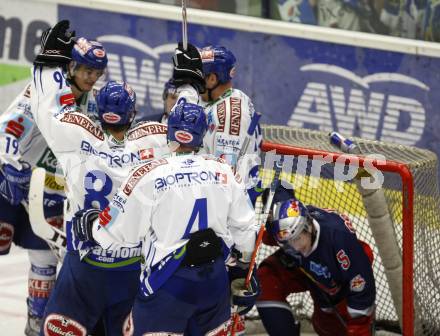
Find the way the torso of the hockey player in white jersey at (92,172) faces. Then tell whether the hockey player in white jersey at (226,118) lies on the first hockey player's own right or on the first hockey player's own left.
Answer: on the first hockey player's own right

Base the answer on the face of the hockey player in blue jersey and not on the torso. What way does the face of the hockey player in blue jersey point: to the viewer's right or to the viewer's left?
to the viewer's left

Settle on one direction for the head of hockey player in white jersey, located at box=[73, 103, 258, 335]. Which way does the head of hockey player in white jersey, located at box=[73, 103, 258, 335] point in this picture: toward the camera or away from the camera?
away from the camera

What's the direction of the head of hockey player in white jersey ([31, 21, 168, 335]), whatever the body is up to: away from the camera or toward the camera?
away from the camera

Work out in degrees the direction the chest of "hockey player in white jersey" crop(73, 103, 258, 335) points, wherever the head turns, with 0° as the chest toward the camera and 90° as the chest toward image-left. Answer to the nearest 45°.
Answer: approximately 180°

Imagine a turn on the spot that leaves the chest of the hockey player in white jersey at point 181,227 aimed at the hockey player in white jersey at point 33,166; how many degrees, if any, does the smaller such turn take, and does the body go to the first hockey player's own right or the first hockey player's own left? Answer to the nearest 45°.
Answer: approximately 45° to the first hockey player's own left

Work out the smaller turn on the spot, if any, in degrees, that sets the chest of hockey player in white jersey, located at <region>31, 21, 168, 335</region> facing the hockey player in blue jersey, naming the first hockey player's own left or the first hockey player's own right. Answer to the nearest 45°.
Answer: approximately 90° to the first hockey player's own right

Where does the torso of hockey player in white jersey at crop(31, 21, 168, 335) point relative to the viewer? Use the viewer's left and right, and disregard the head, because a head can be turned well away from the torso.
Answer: facing away from the viewer
